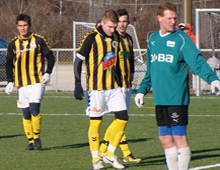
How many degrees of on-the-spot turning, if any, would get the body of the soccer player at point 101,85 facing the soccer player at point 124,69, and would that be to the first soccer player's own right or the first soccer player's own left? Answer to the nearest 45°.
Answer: approximately 90° to the first soccer player's own left

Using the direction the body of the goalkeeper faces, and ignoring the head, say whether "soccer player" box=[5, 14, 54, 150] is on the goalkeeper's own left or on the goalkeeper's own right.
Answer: on the goalkeeper's own right

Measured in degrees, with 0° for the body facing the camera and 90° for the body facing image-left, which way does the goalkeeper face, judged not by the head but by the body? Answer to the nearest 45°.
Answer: approximately 45°

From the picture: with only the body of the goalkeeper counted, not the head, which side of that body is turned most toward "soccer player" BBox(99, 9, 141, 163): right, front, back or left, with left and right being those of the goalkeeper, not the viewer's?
right

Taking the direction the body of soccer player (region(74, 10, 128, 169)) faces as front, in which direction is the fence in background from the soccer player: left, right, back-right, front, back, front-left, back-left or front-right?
back-left
